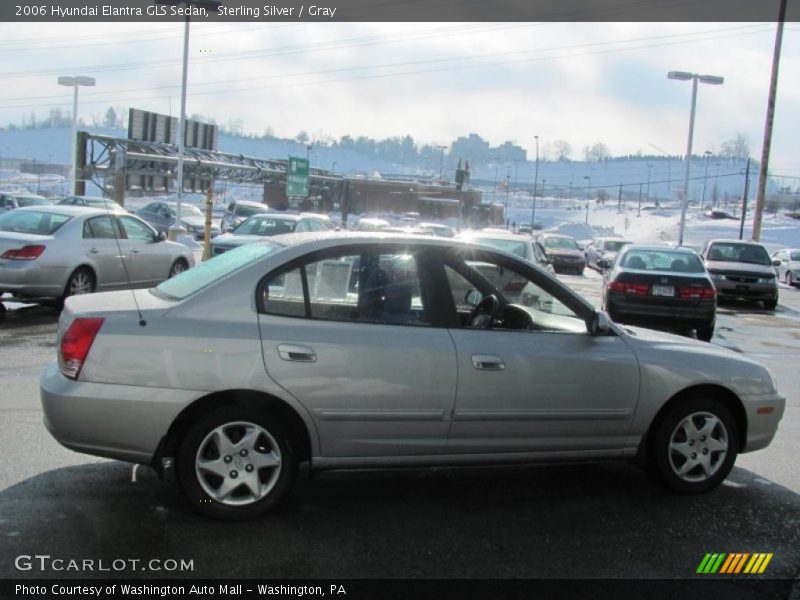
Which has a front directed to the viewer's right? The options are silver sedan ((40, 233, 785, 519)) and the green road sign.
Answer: the silver sedan

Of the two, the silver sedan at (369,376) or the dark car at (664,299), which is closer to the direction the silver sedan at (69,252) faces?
the dark car

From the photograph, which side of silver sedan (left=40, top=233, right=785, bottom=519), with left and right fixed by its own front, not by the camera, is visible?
right

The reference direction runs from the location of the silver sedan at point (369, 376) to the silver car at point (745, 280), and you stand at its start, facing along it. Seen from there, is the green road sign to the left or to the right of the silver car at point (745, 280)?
left

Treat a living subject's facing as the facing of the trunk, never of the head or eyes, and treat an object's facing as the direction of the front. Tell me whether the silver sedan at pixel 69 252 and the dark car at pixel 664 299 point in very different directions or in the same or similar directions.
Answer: same or similar directions

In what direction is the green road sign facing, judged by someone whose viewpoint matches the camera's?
facing the viewer

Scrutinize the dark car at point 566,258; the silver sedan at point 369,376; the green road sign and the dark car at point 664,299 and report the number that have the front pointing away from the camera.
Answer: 1

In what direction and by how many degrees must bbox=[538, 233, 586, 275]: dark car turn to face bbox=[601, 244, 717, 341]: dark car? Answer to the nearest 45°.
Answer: approximately 45° to its right

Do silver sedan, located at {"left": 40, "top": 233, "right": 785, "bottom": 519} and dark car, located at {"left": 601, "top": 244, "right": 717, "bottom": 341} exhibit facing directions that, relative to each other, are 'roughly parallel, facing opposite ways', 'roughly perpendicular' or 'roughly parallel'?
roughly perpendicular

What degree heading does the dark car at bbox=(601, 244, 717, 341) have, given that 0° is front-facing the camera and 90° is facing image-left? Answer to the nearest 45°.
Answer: approximately 180°

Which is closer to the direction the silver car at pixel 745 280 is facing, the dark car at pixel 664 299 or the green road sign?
the dark car

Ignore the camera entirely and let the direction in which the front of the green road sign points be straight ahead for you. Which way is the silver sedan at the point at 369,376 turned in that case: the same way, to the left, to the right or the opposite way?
to the left

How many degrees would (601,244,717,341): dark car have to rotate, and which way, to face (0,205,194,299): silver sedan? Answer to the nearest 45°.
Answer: approximately 90° to its left

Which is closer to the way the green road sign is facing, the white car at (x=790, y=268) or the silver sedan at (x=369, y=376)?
the silver sedan

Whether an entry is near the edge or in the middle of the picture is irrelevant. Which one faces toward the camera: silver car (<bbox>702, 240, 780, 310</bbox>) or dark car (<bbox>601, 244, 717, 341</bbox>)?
silver car (<bbox>702, 240, 780, 310</bbox>)

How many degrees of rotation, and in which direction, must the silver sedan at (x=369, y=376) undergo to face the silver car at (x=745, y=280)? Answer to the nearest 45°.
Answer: approximately 45° to its left

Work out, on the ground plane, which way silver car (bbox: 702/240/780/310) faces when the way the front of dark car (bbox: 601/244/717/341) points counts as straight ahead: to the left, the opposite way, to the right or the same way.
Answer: the opposite way

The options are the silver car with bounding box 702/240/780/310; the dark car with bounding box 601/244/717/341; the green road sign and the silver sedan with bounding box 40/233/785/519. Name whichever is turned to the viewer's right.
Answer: the silver sedan

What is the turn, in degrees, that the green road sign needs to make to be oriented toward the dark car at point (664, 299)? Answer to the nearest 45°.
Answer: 0° — it already faces it

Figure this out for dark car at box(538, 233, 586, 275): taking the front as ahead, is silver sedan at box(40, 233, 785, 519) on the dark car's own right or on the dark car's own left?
on the dark car's own right
